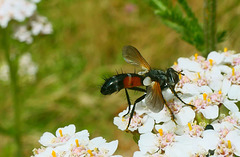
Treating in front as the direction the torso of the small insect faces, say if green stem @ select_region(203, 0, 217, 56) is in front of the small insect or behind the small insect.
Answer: in front

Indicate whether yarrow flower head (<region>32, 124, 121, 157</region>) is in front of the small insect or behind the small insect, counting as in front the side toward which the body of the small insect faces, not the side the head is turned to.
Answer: behind

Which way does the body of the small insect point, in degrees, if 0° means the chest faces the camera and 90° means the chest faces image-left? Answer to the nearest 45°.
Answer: approximately 270°

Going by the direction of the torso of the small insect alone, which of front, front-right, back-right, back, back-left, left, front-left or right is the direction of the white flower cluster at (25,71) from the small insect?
back-left
